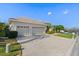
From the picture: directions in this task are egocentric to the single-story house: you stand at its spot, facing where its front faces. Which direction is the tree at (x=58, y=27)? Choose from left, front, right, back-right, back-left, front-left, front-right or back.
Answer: front-left

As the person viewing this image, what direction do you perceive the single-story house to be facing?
facing the viewer and to the right of the viewer
